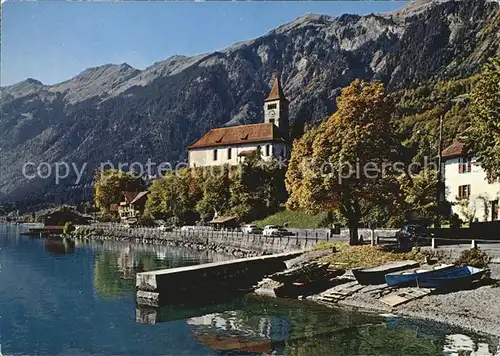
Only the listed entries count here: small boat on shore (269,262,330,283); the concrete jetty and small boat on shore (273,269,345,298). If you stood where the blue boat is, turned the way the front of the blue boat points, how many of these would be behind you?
3

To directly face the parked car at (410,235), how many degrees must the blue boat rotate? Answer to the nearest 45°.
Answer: approximately 90° to its left

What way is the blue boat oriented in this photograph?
to the viewer's right

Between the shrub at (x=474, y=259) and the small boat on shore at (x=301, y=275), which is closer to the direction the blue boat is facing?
the shrub

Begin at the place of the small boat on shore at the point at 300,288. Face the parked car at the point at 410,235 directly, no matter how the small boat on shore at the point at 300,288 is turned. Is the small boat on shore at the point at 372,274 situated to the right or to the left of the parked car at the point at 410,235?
right

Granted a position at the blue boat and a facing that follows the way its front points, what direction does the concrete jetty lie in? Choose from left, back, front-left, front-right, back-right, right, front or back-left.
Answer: back

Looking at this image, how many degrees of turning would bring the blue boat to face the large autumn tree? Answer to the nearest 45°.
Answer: approximately 135° to its left

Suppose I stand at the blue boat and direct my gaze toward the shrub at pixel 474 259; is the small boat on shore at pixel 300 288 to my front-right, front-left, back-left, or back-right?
back-left
